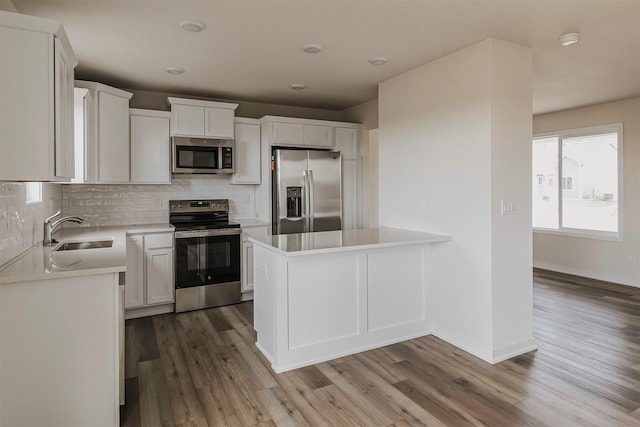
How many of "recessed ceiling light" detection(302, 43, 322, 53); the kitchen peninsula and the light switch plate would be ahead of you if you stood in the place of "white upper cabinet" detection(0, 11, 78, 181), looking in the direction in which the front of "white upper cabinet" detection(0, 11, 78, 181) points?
3

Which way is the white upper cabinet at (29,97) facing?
to the viewer's right

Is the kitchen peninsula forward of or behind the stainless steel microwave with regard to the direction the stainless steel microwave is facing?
forward

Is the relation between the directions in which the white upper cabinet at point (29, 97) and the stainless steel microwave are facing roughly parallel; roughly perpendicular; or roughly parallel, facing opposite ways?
roughly perpendicular

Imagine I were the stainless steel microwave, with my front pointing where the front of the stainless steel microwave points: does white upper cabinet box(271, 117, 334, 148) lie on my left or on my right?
on my left

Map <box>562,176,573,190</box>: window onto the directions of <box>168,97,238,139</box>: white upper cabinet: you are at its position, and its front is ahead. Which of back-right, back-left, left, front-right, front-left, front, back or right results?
left

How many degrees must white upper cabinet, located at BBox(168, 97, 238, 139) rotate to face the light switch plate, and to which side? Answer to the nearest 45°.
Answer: approximately 45° to its left

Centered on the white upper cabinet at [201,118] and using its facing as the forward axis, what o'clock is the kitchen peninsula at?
The kitchen peninsula is roughly at 11 o'clock from the white upper cabinet.

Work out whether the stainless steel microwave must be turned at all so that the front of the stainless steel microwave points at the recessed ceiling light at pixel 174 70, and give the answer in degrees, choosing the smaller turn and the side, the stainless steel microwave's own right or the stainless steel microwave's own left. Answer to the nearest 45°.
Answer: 0° — it already faces it

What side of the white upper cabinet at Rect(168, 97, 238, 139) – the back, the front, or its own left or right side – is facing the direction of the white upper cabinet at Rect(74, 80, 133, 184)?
right

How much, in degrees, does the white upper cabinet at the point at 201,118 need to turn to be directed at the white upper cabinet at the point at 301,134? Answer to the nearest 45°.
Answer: approximately 90° to its left

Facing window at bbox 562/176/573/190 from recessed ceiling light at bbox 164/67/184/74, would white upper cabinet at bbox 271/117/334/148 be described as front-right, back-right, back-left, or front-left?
front-left

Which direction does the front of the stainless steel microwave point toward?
toward the camera

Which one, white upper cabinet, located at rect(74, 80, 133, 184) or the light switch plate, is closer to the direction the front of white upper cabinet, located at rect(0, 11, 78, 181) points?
the light switch plate

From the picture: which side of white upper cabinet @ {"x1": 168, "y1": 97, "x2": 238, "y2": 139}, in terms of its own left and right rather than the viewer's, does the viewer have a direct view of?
front

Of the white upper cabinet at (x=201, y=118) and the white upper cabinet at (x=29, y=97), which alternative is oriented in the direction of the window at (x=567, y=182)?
the white upper cabinet at (x=29, y=97)

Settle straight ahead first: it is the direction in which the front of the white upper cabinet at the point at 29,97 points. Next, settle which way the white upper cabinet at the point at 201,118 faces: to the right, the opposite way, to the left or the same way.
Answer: to the right

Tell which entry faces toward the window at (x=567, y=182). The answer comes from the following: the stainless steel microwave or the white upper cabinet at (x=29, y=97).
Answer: the white upper cabinet
